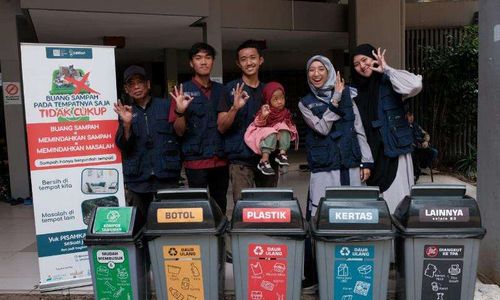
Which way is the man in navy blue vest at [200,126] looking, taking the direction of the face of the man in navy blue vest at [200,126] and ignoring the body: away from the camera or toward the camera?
toward the camera

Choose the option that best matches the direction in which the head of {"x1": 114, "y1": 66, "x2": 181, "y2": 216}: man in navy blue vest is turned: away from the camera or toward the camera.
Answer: toward the camera

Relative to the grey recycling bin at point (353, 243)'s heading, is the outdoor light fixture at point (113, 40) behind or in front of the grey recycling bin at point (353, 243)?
behind

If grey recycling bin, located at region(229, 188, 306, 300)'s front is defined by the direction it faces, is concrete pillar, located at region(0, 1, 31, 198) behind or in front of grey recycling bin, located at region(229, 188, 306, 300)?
behind

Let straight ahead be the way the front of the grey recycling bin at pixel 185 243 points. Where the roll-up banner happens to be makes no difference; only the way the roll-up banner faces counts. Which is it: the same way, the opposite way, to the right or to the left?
the same way

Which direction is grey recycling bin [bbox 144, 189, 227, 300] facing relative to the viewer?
toward the camera

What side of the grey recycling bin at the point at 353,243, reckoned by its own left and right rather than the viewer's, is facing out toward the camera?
front

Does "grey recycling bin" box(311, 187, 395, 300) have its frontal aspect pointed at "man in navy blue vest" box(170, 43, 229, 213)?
no

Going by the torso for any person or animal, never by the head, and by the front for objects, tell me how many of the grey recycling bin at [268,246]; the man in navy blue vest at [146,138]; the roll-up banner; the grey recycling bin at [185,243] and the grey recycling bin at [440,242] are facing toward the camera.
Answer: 5

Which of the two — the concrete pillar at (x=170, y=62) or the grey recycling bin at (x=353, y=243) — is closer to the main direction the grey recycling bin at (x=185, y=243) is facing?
the grey recycling bin

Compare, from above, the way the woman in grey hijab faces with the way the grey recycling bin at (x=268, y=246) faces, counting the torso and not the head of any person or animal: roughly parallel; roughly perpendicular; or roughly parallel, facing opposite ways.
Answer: roughly parallel

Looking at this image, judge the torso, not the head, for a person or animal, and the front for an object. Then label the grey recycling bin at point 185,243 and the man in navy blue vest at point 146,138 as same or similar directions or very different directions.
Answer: same or similar directions

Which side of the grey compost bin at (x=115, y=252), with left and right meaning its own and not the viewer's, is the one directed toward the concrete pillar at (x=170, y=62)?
back

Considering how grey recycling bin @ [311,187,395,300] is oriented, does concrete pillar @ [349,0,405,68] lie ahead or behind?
behind

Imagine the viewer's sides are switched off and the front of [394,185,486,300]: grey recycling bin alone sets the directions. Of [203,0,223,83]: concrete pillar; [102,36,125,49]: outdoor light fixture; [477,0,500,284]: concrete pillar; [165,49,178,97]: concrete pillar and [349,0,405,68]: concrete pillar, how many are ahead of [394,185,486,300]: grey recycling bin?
0

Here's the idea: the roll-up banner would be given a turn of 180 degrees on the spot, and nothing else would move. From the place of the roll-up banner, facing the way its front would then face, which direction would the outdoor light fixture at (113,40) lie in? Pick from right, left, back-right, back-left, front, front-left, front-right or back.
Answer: front

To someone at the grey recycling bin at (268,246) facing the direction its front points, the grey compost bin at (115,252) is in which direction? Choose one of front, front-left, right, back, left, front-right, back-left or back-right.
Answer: right

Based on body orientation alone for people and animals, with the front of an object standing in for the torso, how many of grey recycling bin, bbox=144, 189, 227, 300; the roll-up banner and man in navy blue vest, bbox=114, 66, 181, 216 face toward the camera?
3

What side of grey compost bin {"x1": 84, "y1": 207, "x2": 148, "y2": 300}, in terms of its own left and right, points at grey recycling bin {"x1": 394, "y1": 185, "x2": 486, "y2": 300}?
left

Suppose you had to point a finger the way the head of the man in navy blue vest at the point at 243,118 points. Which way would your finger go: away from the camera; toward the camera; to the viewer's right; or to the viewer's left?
toward the camera

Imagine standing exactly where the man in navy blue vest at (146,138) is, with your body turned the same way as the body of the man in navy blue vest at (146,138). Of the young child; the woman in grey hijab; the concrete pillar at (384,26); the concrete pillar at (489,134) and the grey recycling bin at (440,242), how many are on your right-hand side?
0

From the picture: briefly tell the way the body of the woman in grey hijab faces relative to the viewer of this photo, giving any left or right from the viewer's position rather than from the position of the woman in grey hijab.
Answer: facing the viewer
